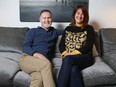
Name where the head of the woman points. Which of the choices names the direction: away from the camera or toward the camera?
toward the camera

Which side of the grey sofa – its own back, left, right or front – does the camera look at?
front
